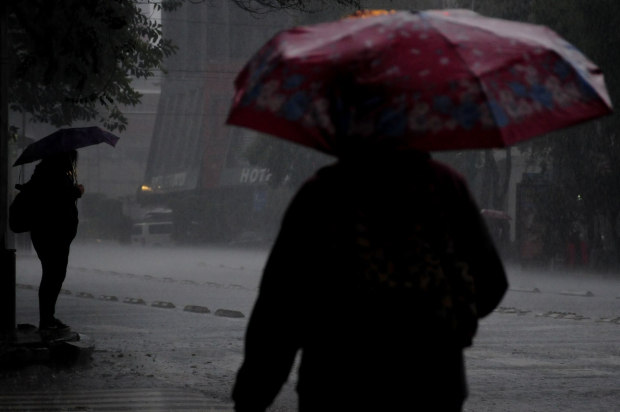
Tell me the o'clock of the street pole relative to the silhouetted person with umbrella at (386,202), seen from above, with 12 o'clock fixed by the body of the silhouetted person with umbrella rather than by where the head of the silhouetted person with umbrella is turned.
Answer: The street pole is roughly at 11 o'clock from the silhouetted person with umbrella.

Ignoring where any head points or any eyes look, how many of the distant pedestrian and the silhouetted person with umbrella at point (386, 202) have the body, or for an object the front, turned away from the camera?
1

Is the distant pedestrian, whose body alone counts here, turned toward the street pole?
no

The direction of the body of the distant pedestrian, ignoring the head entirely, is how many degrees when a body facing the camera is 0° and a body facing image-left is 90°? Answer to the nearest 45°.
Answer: approximately 270°

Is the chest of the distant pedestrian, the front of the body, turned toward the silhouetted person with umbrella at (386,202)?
no

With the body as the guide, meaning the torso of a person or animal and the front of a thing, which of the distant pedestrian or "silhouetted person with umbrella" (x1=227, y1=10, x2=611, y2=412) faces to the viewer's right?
the distant pedestrian

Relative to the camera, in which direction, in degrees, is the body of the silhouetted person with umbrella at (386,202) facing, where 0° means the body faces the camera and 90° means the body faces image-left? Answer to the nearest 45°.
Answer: approximately 180°

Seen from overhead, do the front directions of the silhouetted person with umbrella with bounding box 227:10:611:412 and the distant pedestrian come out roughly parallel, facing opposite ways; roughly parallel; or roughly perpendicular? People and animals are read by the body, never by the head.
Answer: roughly perpendicular
